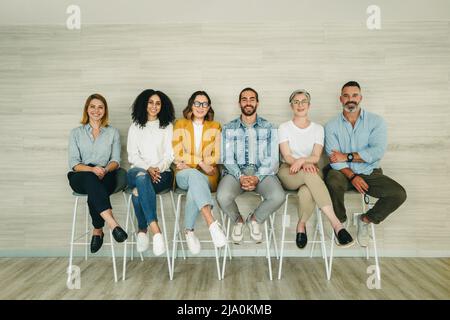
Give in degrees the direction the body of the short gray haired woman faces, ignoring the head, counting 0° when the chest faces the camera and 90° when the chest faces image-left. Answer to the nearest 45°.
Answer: approximately 0°

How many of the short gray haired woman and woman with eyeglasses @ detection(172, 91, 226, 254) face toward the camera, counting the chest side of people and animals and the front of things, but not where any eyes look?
2

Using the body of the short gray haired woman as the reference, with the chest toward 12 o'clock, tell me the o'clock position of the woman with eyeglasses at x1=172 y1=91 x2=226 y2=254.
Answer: The woman with eyeglasses is roughly at 3 o'clock from the short gray haired woman.
